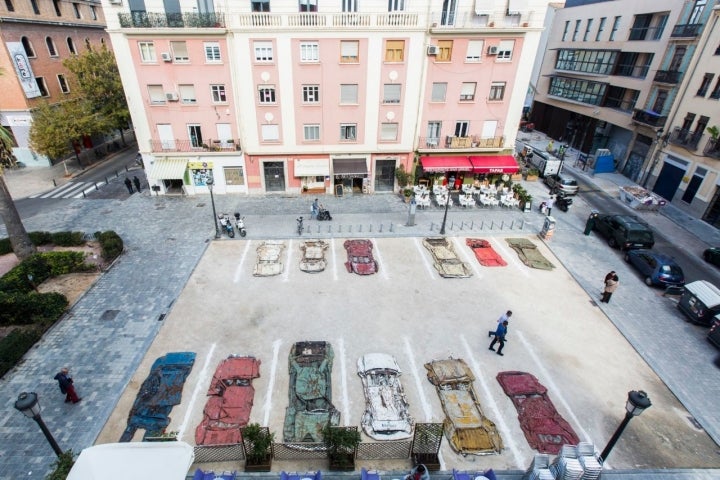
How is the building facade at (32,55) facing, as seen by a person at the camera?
facing the viewer and to the right of the viewer

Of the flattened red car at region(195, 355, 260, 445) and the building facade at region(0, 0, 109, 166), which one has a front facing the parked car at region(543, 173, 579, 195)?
the building facade

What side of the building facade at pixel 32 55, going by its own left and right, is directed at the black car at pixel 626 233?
front

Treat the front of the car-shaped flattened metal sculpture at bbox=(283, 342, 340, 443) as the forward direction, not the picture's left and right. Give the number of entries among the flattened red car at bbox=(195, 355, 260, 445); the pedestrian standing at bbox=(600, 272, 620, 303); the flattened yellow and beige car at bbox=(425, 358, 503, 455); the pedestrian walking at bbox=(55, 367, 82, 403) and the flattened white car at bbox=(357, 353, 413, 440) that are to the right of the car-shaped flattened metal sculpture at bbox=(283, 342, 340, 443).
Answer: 2

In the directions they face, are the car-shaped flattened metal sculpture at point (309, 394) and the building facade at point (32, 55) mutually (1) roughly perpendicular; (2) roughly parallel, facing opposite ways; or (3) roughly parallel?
roughly perpendicular

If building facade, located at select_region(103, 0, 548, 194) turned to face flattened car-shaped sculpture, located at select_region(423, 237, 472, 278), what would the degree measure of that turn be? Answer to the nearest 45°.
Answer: approximately 45° to its left

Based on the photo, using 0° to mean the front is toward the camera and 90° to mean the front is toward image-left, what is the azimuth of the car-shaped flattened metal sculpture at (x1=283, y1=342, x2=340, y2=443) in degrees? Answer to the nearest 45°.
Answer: approximately 0°

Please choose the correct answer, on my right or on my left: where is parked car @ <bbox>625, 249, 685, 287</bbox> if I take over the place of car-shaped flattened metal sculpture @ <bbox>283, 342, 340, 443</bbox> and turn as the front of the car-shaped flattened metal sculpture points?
on my left
